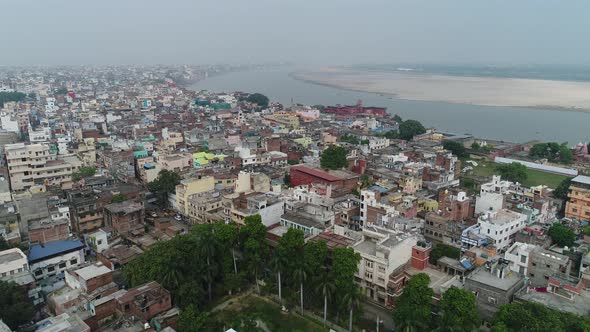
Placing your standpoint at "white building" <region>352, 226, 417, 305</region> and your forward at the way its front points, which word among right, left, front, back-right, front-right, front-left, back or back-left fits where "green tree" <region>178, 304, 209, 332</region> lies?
front

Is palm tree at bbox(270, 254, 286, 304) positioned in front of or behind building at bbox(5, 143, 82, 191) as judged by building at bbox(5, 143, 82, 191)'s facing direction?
in front

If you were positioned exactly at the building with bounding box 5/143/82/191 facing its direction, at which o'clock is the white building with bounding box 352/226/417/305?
The white building is roughly at 11 o'clock from the building.

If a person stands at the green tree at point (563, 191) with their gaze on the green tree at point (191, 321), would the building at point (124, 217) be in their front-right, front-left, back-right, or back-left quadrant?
front-right

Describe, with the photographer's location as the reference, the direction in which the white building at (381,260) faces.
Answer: facing the viewer and to the left of the viewer

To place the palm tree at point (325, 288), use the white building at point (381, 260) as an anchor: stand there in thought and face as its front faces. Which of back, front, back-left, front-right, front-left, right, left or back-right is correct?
front

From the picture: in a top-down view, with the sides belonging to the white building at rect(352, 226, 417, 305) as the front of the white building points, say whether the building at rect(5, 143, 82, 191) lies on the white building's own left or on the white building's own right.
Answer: on the white building's own right

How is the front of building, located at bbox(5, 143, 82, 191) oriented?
toward the camera

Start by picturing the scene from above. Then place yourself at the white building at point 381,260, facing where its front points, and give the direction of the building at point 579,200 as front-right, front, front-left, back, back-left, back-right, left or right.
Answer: back

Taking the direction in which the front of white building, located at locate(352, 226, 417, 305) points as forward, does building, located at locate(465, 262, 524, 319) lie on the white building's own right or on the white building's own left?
on the white building's own left

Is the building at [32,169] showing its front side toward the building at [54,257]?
yes

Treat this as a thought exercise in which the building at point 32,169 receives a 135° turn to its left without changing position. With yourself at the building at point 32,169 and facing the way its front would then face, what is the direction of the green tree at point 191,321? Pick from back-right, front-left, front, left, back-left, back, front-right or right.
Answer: back-right

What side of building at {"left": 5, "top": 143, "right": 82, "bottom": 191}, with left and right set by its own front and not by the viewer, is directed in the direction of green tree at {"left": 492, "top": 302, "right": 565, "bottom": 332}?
front

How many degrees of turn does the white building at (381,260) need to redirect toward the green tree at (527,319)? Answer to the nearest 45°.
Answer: approximately 90° to its left

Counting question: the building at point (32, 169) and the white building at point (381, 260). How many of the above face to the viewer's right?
0

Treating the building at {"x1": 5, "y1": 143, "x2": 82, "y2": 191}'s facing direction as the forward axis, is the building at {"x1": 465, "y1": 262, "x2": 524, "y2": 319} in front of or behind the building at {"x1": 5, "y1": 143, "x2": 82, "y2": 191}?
in front

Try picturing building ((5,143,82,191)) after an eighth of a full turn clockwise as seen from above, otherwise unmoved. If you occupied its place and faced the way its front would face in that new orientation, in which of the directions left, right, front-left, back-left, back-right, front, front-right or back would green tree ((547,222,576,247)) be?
left
